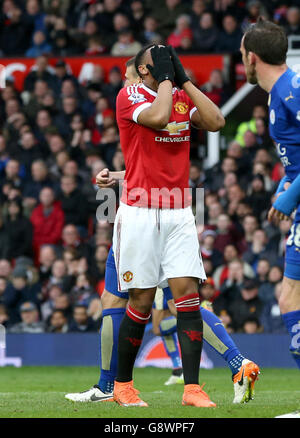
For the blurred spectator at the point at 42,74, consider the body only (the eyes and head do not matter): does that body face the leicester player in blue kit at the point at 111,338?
yes

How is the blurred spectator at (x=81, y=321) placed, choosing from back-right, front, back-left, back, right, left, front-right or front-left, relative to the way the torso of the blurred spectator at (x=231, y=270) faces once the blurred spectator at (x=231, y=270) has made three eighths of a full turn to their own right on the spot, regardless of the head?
front-left

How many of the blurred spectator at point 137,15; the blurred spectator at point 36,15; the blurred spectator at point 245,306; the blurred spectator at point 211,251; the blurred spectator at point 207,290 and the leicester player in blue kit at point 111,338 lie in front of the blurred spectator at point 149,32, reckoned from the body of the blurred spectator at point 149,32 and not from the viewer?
4

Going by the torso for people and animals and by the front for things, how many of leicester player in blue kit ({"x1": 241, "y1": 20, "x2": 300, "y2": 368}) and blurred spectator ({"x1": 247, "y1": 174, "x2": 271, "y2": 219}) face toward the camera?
1

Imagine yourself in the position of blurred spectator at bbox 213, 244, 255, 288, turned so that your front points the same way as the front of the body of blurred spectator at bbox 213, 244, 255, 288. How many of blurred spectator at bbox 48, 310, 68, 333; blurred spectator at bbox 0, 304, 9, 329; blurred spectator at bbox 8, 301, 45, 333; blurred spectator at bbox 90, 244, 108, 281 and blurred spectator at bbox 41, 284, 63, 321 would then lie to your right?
5

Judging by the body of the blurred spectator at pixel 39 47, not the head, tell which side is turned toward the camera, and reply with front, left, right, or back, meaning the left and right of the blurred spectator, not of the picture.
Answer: front

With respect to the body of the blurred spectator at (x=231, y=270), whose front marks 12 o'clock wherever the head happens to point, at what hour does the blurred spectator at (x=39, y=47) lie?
the blurred spectator at (x=39, y=47) is roughly at 5 o'clock from the blurred spectator at (x=231, y=270).

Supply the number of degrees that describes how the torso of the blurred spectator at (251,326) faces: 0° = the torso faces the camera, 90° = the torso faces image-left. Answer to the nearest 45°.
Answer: approximately 0°

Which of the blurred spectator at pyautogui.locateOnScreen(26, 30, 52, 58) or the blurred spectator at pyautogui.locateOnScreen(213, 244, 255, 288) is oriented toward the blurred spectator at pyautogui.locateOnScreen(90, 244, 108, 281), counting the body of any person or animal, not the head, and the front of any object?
the blurred spectator at pyautogui.locateOnScreen(26, 30, 52, 58)

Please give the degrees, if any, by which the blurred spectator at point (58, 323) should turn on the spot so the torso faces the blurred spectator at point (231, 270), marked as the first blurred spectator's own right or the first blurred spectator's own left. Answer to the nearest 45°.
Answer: approximately 90° to the first blurred spectator's own left

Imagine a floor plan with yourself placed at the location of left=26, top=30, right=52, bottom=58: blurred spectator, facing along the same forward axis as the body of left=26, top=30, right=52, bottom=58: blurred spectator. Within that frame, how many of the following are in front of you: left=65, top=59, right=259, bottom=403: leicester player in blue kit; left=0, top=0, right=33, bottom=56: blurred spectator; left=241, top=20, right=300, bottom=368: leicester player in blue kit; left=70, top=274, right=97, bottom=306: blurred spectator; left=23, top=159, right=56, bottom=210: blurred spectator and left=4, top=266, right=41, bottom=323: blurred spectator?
5
